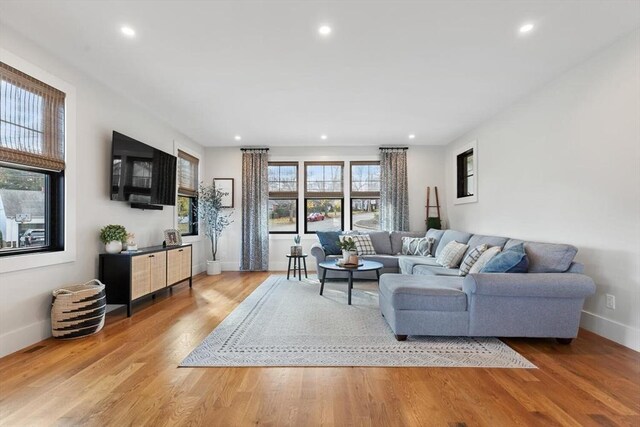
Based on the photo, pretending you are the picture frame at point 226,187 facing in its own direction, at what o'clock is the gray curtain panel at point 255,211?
The gray curtain panel is roughly at 10 o'clock from the picture frame.

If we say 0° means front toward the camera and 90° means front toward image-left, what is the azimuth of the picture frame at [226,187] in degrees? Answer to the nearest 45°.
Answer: approximately 0°

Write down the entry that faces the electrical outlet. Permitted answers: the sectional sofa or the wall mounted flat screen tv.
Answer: the wall mounted flat screen tv

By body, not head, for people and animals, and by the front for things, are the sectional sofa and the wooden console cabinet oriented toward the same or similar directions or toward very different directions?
very different directions

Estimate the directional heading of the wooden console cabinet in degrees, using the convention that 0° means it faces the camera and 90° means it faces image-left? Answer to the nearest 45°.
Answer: approximately 315°

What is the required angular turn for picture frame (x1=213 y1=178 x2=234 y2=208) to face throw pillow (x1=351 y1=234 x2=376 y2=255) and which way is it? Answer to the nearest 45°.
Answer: approximately 45° to its left

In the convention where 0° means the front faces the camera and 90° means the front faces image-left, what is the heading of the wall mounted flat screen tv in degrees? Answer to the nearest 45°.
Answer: approximately 315°
